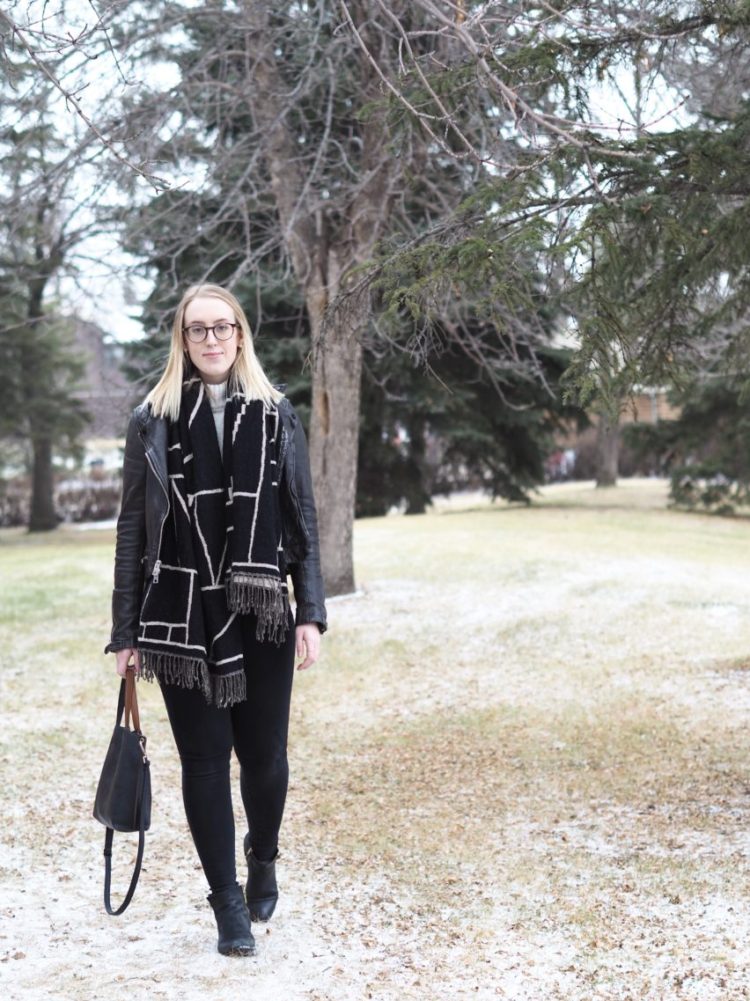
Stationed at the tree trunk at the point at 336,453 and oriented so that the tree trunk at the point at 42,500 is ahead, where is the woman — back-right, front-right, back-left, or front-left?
back-left

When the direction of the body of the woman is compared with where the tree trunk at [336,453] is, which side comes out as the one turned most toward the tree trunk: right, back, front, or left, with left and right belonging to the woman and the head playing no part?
back

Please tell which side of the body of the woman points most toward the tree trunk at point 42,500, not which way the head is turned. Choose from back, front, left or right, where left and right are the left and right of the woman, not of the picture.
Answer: back

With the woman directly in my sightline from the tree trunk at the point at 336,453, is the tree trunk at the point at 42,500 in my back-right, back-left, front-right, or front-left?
back-right

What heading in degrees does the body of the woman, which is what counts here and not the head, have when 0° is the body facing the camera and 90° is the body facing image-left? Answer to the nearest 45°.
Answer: approximately 0°
